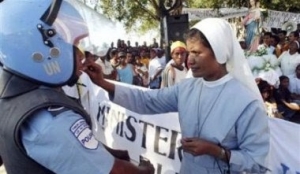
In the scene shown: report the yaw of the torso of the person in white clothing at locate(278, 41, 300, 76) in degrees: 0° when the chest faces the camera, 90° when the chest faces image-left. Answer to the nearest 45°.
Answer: approximately 0°

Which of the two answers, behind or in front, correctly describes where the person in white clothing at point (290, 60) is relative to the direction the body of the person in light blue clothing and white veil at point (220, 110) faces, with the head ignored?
behind

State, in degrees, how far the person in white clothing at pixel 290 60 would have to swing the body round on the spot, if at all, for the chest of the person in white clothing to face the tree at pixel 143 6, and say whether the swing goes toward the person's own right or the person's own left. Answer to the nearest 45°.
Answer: approximately 135° to the person's own right

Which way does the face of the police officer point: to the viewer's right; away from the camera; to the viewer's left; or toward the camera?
to the viewer's right

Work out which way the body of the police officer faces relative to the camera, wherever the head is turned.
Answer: to the viewer's right

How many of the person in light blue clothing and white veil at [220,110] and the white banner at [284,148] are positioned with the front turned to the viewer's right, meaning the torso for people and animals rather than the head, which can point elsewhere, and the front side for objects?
0

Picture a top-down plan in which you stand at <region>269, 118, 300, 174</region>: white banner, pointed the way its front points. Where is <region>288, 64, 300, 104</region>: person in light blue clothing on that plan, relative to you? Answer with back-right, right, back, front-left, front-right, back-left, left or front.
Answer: back

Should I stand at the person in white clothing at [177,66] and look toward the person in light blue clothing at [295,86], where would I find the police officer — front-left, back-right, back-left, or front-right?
back-right

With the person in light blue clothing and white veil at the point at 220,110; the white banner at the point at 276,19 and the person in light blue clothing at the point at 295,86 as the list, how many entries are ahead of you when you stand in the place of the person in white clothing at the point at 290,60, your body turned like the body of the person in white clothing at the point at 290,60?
2

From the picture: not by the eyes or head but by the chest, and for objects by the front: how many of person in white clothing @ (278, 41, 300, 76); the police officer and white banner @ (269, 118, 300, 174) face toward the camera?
2
